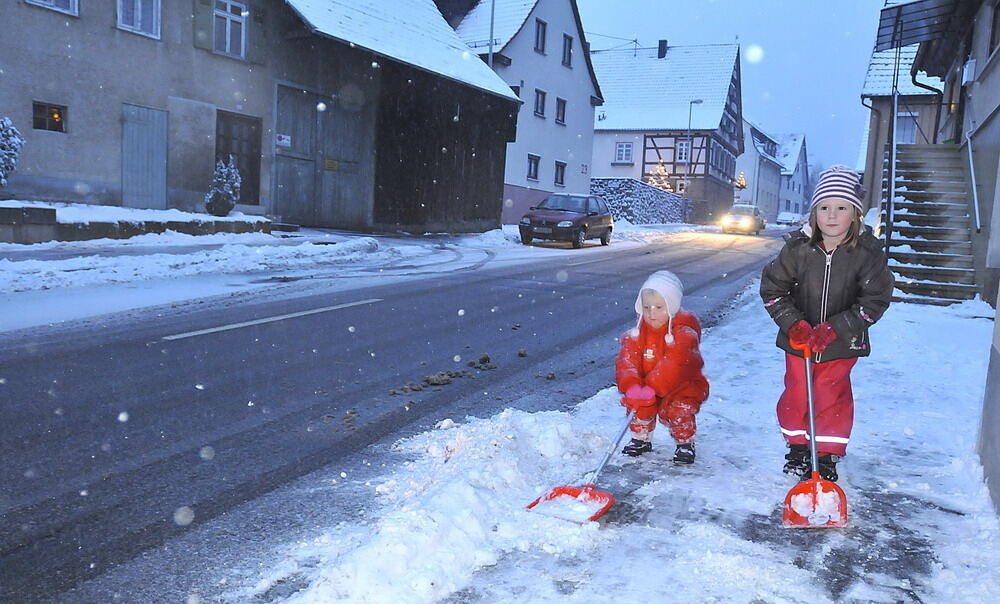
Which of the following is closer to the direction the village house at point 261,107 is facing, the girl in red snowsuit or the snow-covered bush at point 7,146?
the girl in red snowsuit

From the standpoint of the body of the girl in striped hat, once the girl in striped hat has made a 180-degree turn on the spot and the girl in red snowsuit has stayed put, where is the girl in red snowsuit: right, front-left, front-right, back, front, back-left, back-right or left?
left

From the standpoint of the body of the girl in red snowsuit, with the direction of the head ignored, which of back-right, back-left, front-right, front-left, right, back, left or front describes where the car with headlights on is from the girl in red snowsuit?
back-right

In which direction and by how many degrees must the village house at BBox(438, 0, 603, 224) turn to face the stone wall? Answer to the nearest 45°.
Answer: approximately 90° to its left

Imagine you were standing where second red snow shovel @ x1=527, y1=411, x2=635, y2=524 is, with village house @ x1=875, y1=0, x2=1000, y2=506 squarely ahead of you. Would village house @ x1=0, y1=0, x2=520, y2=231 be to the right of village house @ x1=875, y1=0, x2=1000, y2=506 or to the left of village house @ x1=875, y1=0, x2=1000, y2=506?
left

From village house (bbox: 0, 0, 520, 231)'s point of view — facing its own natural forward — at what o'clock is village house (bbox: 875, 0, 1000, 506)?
village house (bbox: 875, 0, 1000, 506) is roughly at 12 o'clock from village house (bbox: 0, 0, 520, 231).

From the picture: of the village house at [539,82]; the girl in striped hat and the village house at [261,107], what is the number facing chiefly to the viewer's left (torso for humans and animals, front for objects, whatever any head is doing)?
0

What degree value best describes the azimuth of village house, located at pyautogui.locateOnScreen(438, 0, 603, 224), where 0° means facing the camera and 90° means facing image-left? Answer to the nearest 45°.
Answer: approximately 315°

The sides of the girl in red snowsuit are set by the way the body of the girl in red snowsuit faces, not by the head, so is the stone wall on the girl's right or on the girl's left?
on the girl's right

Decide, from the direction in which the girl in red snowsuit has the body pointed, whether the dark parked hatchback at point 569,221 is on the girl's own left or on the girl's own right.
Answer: on the girl's own right

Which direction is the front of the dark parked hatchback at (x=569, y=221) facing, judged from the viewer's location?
facing the viewer and to the left of the viewer

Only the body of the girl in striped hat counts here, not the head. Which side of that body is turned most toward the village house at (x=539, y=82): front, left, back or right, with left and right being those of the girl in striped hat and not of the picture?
back

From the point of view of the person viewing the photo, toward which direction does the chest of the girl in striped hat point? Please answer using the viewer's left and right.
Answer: facing the viewer

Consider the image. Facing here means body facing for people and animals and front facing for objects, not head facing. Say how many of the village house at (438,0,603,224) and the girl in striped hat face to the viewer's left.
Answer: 0

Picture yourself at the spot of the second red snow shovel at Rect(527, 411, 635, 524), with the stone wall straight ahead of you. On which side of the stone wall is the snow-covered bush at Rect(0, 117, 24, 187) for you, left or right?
left
